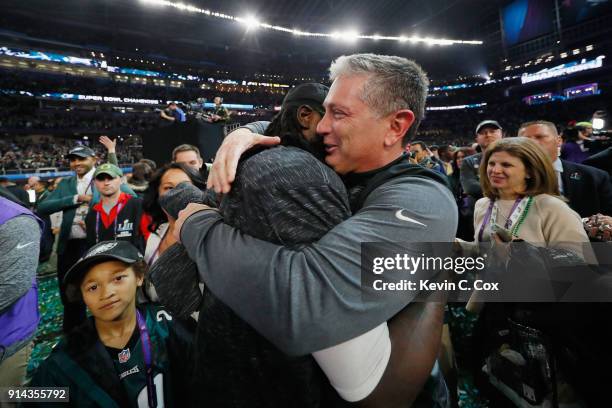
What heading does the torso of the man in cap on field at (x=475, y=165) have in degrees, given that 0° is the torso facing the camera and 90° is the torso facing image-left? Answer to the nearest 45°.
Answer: approximately 0°

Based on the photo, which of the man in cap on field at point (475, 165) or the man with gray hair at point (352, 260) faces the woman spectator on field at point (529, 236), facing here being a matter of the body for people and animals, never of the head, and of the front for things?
the man in cap on field at point (475, 165)

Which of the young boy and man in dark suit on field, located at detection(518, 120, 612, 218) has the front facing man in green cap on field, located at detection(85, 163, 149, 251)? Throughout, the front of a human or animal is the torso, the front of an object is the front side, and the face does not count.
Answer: man in dark suit on field, located at detection(518, 120, 612, 218)

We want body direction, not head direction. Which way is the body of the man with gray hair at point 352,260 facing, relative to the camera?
to the viewer's left

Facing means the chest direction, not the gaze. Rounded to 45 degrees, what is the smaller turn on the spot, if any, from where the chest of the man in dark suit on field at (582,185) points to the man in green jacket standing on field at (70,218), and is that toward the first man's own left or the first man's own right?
0° — they already face them

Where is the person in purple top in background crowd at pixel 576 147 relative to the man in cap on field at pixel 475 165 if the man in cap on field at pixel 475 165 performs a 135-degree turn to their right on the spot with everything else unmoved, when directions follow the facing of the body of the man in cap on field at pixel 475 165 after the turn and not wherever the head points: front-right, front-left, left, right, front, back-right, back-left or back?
right

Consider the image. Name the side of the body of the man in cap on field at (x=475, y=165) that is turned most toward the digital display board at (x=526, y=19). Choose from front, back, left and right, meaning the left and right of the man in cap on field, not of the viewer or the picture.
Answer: back

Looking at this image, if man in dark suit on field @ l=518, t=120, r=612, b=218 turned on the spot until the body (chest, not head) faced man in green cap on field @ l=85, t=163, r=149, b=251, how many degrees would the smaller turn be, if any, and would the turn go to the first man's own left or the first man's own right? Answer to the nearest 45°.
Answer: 0° — they already face them

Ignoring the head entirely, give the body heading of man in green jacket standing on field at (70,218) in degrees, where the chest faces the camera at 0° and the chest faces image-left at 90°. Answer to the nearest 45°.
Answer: approximately 0°
